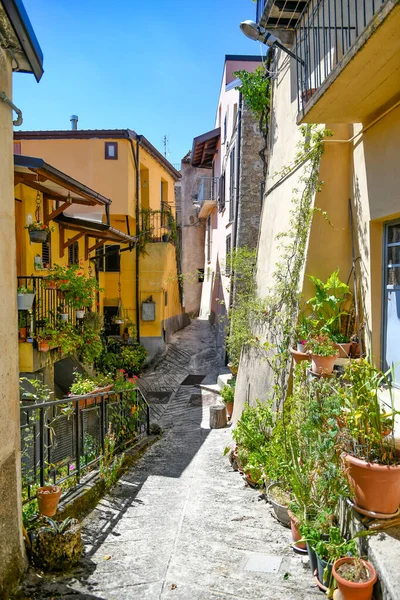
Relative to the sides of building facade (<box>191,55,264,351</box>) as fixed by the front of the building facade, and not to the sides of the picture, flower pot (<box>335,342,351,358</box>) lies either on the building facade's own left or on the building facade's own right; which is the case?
on the building facade's own left

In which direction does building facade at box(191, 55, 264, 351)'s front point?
to the viewer's left

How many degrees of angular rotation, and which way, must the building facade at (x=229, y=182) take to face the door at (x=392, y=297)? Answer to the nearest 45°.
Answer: approximately 90° to its left

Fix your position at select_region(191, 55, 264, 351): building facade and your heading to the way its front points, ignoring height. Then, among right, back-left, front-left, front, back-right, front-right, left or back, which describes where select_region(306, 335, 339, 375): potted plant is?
left
